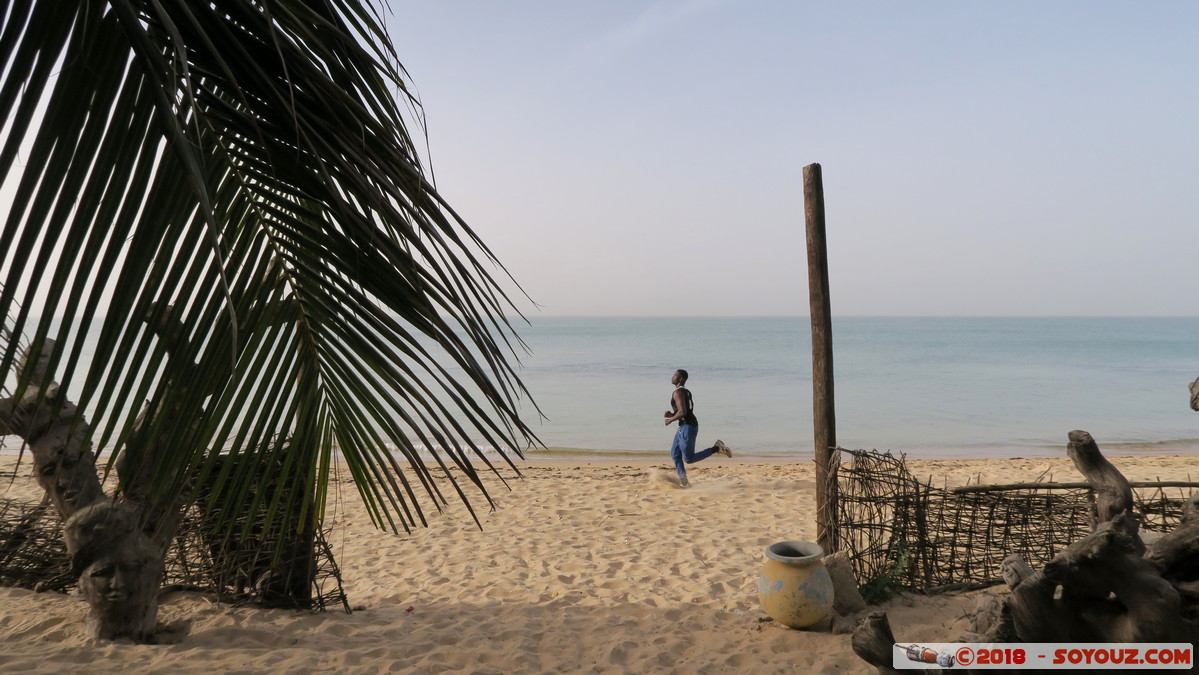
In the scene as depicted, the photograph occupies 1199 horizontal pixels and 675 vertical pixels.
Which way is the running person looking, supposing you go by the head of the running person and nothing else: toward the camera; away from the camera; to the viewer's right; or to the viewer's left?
to the viewer's left

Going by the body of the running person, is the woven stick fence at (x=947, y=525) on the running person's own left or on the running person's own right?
on the running person's own left

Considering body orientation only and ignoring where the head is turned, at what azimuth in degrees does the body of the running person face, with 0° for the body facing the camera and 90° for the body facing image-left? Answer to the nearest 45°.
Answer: approximately 90°

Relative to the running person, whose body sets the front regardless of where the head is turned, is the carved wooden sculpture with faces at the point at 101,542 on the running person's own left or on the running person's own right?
on the running person's own left

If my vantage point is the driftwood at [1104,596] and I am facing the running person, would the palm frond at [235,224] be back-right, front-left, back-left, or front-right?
back-left

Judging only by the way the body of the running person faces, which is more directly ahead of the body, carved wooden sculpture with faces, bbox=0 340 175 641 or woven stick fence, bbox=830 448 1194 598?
the carved wooden sculpture with faces

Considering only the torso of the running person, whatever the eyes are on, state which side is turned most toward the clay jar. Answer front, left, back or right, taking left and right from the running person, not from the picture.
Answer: left

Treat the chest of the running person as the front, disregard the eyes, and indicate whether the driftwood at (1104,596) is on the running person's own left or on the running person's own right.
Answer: on the running person's own left

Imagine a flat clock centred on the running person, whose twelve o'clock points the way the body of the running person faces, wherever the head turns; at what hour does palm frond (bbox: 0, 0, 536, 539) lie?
The palm frond is roughly at 9 o'clock from the running person.

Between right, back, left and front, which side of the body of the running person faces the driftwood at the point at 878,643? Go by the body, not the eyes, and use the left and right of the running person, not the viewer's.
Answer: left
